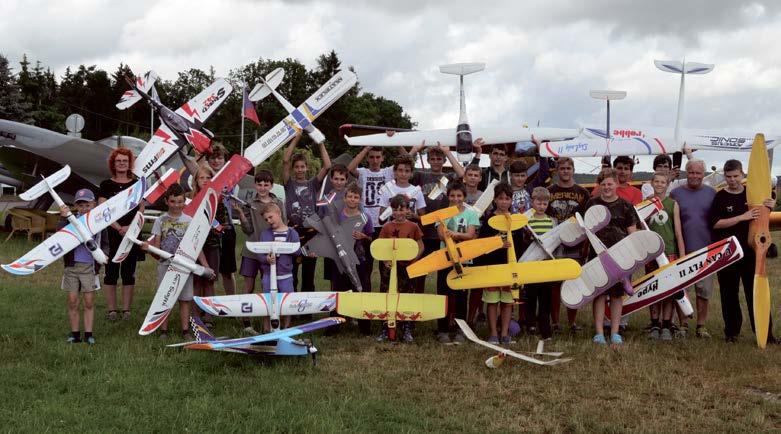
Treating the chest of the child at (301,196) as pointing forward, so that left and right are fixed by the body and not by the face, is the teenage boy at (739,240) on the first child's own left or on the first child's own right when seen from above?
on the first child's own left

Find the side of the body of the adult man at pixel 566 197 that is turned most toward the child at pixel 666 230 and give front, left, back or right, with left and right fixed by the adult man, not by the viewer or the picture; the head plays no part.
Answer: left

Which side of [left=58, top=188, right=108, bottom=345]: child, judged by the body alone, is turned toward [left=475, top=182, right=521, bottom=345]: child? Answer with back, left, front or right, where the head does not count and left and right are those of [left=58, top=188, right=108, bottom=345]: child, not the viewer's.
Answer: left

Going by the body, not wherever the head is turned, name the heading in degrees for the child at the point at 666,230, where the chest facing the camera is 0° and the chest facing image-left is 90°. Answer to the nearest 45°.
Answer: approximately 0°

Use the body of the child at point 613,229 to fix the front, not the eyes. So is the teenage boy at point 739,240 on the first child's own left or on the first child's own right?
on the first child's own left

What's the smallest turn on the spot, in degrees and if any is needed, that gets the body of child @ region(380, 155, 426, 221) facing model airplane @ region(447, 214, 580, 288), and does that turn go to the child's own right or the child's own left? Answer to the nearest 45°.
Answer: approximately 45° to the child's own left

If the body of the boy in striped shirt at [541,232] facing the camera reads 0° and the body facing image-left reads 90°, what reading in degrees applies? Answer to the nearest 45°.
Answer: approximately 0°

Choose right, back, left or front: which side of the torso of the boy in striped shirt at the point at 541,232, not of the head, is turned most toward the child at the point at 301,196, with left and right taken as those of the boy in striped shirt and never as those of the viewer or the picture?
right
